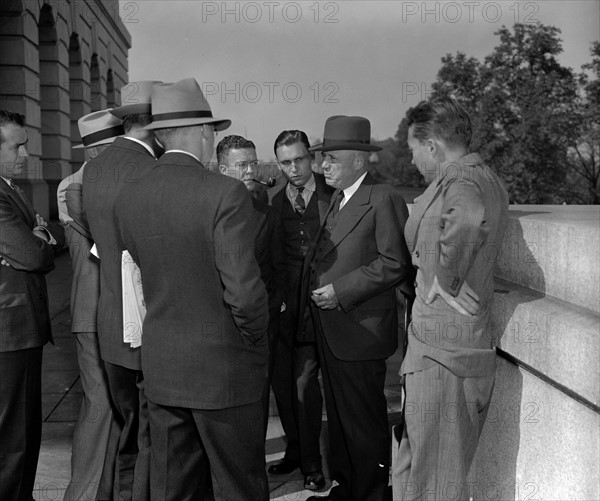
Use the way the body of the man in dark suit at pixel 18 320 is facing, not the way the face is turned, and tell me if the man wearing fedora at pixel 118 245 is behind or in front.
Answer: in front

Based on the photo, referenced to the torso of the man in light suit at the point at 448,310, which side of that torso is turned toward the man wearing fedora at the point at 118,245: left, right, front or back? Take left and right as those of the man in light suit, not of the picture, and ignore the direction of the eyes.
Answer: front

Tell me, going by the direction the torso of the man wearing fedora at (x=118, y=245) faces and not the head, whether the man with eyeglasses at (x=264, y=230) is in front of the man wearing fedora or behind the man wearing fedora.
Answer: in front

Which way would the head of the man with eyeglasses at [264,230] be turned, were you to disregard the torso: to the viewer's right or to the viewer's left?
to the viewer's right

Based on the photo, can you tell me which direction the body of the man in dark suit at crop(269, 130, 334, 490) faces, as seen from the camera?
toward the camera

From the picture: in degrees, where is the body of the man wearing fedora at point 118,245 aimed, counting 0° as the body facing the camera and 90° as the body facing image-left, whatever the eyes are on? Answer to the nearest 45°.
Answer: approximately 225°

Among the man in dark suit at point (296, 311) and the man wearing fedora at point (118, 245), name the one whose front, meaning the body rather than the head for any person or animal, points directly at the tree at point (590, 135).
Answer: the man wearing fedora

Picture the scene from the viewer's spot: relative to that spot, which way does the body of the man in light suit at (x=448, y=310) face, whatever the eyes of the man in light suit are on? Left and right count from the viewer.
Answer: facing to the left of the viewer

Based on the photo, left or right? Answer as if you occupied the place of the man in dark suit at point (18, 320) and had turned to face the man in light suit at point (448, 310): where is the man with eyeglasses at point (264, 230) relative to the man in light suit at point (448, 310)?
left

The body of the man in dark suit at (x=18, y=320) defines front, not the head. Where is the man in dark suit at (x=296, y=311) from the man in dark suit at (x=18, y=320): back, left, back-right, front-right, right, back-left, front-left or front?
front

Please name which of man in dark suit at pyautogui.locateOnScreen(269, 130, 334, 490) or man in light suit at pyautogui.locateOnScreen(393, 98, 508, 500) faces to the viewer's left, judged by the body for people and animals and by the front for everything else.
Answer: the man in light suit

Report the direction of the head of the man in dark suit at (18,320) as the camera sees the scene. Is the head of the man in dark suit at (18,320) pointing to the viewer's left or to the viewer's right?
to the viewer's right

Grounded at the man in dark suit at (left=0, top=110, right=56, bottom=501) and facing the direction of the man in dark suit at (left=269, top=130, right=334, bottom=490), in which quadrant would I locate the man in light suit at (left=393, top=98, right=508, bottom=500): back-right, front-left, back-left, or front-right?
front-right
